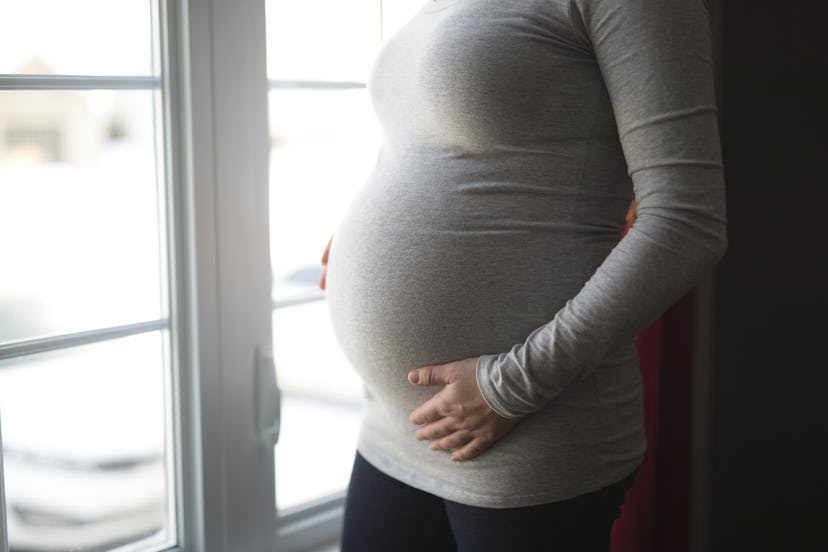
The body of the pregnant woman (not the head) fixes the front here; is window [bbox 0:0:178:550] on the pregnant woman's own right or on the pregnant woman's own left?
on the pregnant woman's own right

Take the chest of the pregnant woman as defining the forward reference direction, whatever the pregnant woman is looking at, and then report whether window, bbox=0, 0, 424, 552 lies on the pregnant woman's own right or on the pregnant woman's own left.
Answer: on the pregnant woman's own right

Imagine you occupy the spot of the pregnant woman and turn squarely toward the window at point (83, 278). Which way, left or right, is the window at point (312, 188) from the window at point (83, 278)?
right

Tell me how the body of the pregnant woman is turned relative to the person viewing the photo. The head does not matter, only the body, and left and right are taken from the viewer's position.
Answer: facing the viewer and to the left of the viewer
